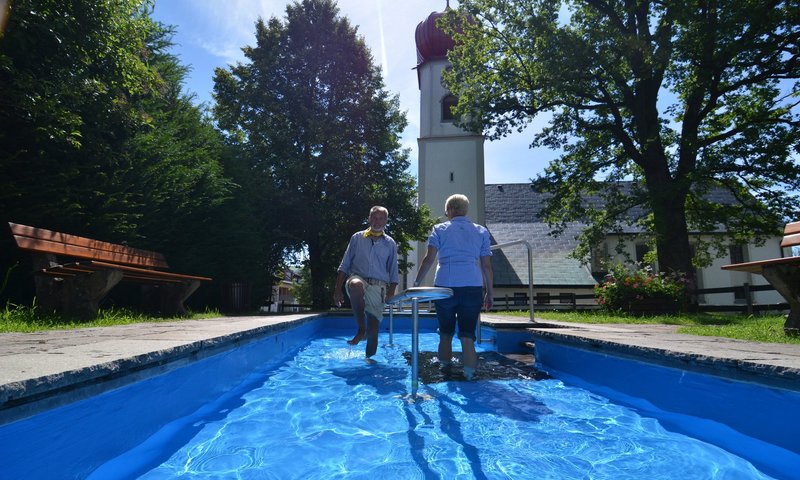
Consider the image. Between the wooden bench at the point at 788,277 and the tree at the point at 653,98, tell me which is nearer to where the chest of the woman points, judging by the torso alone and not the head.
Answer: the tree

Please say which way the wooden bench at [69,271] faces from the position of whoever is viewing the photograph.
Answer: facing the viewer and to the right of the viewer

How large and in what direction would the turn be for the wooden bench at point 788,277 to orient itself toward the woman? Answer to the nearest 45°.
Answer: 0° — it already faces them

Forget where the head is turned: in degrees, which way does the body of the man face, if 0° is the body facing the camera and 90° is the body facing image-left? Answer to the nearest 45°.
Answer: approximately 0°

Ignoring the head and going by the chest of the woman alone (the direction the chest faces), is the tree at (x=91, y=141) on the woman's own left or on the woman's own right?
on the woman's own left

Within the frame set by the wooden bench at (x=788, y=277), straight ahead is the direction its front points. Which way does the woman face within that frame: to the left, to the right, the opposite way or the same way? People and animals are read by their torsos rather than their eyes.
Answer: to the right

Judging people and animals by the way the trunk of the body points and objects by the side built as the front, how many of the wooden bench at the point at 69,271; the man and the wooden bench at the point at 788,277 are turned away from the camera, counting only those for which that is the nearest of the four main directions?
0

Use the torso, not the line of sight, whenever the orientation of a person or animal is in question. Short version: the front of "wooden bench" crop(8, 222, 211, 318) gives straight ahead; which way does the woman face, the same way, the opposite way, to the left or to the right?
to the left

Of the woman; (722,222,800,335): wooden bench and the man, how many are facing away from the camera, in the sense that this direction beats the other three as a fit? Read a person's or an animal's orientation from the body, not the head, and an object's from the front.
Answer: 1

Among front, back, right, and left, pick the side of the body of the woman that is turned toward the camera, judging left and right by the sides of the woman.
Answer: back

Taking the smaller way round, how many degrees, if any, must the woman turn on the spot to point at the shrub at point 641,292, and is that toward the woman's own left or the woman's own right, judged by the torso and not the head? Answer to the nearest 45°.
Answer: approximately 45° to the woman's own right

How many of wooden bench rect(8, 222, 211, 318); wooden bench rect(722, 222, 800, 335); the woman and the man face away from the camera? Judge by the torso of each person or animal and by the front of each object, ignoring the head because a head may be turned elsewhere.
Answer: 1

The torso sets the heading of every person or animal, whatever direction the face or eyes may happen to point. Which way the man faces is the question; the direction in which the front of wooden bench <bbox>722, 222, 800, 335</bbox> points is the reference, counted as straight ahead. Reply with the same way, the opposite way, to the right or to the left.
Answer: to the left

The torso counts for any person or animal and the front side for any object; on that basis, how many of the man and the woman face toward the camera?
1

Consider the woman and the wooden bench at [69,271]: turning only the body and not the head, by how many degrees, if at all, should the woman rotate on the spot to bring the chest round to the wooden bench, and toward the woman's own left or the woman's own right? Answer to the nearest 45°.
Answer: approximately 90° to the woman's own left

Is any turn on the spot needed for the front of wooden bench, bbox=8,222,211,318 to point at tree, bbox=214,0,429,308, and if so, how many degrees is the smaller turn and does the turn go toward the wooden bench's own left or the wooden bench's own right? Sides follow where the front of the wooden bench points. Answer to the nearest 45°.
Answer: approximately 90° to the wooden bench's own left
